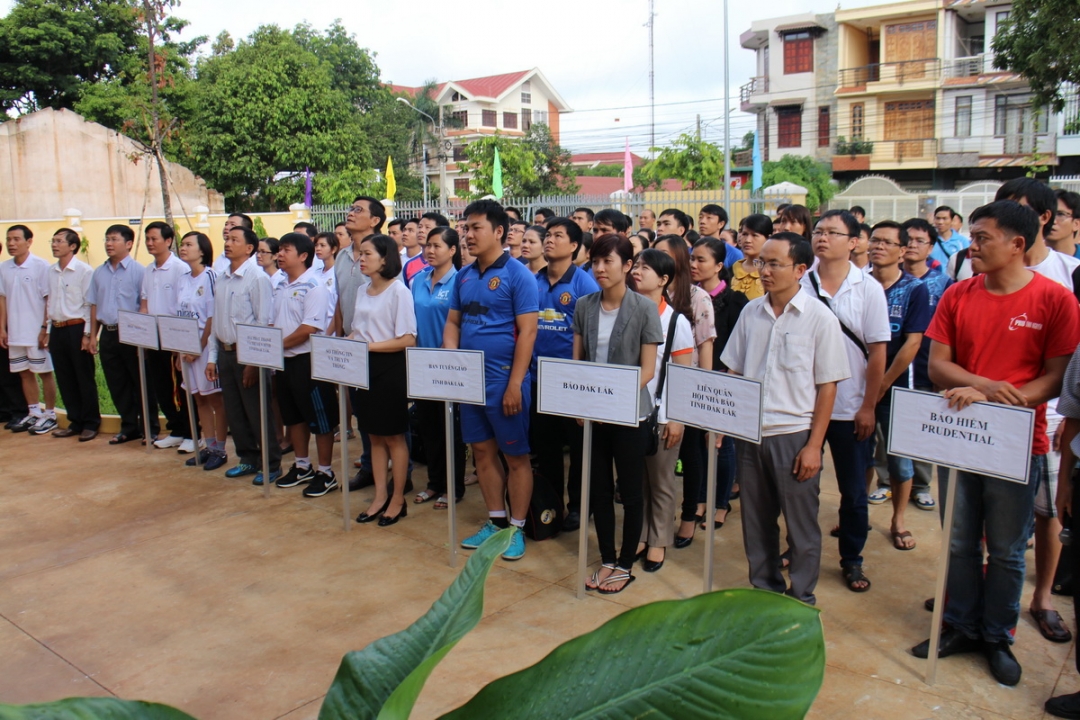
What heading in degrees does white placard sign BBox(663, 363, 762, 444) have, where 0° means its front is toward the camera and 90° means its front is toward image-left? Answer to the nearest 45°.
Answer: approximately 45°

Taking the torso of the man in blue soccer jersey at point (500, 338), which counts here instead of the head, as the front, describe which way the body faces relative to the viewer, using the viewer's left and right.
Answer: facing the viewer and to the left of the viewer

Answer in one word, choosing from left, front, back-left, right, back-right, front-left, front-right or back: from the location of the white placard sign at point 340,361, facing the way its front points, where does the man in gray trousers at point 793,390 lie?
left

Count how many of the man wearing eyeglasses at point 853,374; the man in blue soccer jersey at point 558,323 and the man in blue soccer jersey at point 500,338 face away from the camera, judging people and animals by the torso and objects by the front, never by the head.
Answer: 0

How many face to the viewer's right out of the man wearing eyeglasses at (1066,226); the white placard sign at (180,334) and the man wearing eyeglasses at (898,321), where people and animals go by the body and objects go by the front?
0

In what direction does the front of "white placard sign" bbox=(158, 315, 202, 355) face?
toward the camera

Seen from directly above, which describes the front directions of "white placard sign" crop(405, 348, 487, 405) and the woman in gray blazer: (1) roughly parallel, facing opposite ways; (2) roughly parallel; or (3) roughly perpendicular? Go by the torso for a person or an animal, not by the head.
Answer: roughly parallel

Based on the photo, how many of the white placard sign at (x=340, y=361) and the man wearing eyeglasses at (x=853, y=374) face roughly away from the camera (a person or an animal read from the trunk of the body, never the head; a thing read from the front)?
0

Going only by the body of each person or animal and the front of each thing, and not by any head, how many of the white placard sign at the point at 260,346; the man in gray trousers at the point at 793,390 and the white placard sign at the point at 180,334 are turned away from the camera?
0

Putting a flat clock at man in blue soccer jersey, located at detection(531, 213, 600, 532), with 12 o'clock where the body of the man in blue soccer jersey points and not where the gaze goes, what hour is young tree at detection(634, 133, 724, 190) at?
The young tree is roughly at 5 o'clock from the man in blue soccer jersey.

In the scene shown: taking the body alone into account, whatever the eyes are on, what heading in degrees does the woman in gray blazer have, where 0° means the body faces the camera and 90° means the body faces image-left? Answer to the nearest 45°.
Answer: approximately 45°

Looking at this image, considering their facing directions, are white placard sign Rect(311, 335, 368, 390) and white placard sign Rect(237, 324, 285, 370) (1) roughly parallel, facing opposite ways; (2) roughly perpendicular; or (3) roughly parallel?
roughly parallel

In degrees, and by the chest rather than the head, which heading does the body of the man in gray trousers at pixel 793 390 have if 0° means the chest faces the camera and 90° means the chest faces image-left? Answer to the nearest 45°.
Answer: approximately 45°

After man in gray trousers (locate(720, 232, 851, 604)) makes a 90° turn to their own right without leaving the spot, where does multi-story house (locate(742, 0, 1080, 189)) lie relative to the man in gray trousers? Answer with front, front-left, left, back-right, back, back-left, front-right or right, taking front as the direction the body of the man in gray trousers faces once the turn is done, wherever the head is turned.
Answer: front-right

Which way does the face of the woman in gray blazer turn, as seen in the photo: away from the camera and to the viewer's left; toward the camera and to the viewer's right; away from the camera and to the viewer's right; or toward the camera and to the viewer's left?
toward the camera and to the viewer's left
